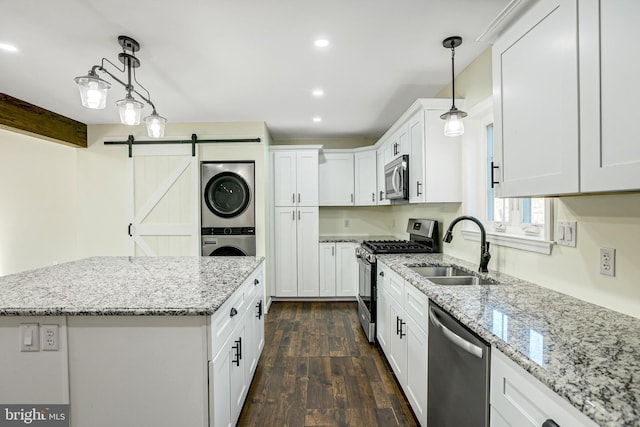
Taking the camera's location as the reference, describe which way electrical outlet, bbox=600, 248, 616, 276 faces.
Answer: facing the viewer and to the left of the viewer

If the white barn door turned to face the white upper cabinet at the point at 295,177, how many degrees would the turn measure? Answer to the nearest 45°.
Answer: approximately 90° to its left

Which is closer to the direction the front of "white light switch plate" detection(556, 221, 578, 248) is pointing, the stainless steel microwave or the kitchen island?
the kitchen island

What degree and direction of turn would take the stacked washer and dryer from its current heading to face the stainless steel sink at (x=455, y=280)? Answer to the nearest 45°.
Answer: approximately 45° to its left

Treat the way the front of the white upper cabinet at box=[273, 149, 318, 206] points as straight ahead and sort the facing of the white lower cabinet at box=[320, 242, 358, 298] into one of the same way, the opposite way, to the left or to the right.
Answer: the same way

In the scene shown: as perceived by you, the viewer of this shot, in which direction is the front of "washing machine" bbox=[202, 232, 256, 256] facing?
facing the viewer

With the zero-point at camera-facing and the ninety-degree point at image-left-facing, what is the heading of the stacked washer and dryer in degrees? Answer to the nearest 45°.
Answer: approximately 0°

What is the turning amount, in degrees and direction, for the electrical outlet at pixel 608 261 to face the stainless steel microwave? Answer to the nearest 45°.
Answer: approximately 90° to its right

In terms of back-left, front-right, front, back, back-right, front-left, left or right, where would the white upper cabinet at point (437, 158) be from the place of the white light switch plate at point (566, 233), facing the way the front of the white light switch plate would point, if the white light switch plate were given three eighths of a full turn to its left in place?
back-left

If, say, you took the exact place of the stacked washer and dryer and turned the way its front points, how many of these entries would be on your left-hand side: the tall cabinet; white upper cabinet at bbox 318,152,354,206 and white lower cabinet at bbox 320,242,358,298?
3

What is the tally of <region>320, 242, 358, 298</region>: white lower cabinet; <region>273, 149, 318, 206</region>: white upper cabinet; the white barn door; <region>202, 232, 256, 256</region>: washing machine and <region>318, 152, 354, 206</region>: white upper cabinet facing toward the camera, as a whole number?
5

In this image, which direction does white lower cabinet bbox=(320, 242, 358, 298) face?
toward the camera

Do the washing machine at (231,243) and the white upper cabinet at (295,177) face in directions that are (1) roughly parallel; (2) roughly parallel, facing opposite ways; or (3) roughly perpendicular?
roughly parallel

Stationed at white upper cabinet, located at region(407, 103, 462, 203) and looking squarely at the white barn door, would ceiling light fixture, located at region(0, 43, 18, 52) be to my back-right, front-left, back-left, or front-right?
front-left

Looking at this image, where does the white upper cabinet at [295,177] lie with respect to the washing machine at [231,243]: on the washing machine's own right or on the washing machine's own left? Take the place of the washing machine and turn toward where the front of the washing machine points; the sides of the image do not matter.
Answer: on the washing machine's own left

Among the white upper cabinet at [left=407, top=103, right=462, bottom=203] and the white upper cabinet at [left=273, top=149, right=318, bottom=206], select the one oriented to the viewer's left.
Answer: the white upper cabinet at [left=407, top=103, right=462, bottom=203]

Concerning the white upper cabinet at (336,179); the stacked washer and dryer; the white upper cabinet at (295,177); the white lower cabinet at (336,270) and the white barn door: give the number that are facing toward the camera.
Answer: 5
